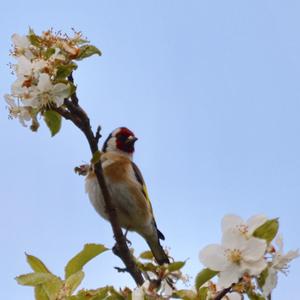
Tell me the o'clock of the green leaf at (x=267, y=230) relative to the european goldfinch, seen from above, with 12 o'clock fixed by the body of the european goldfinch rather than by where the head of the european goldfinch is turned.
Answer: The green leaf is roughly at 8 o'clock from the european goldfinch.

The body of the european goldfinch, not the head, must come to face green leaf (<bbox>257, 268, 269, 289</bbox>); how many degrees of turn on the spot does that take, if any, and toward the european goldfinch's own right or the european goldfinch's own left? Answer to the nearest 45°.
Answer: approximately 135° to the european goldfinch's own left

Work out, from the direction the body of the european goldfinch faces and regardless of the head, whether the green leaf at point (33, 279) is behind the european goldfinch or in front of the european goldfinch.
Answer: in front

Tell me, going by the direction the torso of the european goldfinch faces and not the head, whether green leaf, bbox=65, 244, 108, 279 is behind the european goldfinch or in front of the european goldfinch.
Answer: in front

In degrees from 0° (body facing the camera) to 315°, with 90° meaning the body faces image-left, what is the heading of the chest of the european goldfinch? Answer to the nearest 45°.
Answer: approximately 45°

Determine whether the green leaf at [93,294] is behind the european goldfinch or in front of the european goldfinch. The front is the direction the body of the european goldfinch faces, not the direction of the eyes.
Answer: in front

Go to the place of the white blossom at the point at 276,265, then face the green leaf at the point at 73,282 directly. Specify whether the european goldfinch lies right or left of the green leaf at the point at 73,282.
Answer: right
